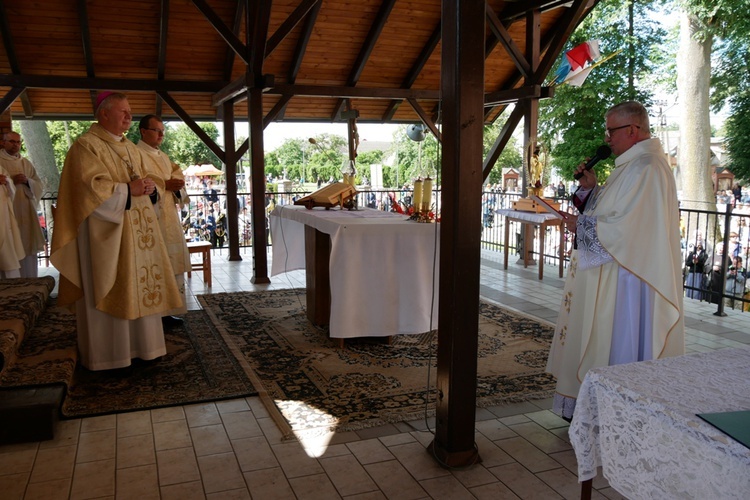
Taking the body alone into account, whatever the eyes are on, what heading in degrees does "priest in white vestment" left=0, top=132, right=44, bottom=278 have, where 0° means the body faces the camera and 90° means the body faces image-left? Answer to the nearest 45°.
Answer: approximately 315°

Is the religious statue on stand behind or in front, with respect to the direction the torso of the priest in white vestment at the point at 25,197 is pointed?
in front

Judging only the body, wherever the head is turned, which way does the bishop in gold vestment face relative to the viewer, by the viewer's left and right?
facing the viewer and to the right of the viewer

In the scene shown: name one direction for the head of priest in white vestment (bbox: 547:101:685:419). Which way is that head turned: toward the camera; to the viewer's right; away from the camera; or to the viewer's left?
to the viewer's left

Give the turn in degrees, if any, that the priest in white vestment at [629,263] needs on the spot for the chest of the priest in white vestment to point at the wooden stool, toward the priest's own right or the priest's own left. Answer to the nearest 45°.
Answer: approximately 45° to the priest's own right

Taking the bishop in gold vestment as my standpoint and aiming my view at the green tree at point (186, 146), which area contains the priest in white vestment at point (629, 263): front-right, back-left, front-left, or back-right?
back-right

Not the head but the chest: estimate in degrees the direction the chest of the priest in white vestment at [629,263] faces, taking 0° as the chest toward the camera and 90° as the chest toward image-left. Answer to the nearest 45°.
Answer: approximately 90°

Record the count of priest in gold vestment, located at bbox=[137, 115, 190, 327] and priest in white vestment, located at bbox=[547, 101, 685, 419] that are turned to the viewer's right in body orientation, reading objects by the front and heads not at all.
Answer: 1

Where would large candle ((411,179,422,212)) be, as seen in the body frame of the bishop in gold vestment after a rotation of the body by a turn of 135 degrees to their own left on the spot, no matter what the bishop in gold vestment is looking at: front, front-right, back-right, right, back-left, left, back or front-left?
right

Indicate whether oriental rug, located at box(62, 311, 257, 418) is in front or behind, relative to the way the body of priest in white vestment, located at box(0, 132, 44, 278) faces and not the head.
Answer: in front

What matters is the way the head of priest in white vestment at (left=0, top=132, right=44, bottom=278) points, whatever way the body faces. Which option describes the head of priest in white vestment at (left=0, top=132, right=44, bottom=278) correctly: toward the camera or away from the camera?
toward the camera

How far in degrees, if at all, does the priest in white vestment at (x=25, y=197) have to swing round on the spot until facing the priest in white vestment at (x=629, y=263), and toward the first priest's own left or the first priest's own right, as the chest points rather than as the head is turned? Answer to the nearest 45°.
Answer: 0° — they already face them

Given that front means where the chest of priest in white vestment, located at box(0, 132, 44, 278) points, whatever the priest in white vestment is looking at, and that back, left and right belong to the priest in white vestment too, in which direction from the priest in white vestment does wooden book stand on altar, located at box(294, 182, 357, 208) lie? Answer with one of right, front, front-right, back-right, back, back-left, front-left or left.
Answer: front

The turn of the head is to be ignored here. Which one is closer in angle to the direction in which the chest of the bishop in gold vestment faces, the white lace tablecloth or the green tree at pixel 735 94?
the white lace tablecloth
